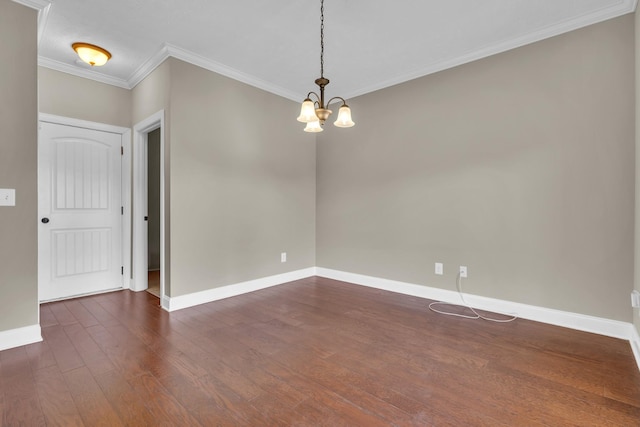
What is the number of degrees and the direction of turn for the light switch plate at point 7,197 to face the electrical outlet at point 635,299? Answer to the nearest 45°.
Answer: approximately 45° to its left

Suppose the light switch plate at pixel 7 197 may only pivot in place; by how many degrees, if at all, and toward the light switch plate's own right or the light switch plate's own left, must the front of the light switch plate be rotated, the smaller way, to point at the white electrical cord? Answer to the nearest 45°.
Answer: approximately 45° to the light switch plate's own left

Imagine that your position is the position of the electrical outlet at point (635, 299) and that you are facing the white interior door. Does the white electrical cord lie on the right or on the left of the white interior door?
right
